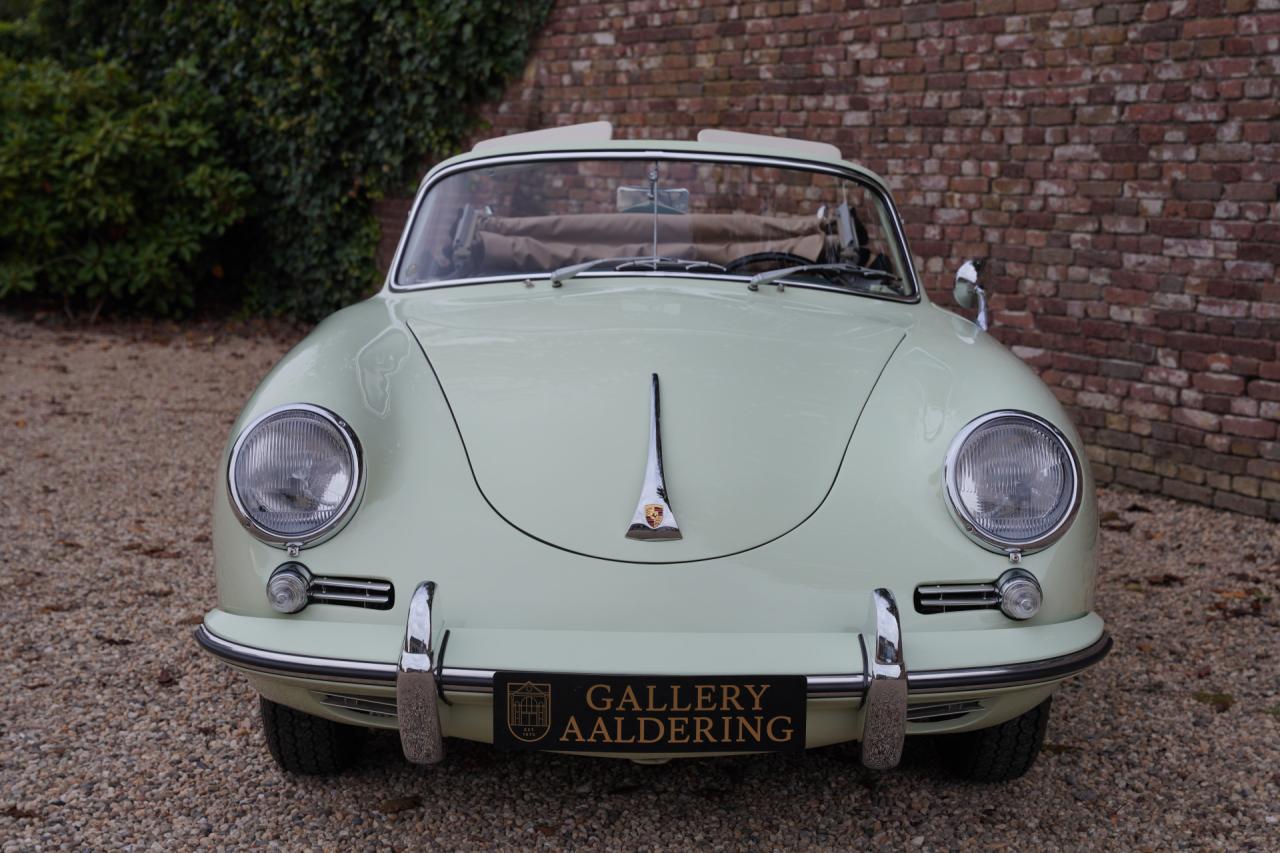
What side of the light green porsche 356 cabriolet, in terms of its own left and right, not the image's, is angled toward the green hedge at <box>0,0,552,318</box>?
back

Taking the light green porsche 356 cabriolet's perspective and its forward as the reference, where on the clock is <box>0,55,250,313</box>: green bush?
The green bush is roughly at 5 o'clock from the light green porsche 356 cabriolet.

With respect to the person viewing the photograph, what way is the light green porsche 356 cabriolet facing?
facing the viewer
